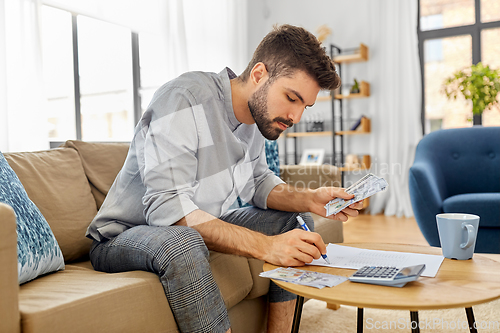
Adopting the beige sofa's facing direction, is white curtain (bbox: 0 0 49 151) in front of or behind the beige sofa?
behind

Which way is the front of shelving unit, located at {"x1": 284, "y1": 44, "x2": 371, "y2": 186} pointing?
toward the camera

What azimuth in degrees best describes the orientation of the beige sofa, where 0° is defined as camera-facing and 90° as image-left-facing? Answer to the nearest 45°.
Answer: approximately 315°

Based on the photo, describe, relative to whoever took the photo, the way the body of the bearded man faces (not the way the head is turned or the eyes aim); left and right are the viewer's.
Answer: facing the viewer and to the right of the viewer

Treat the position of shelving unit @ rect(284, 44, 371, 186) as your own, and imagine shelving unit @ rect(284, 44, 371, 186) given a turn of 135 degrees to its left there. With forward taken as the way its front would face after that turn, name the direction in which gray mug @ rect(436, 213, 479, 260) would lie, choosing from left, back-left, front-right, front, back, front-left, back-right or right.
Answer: back-right
